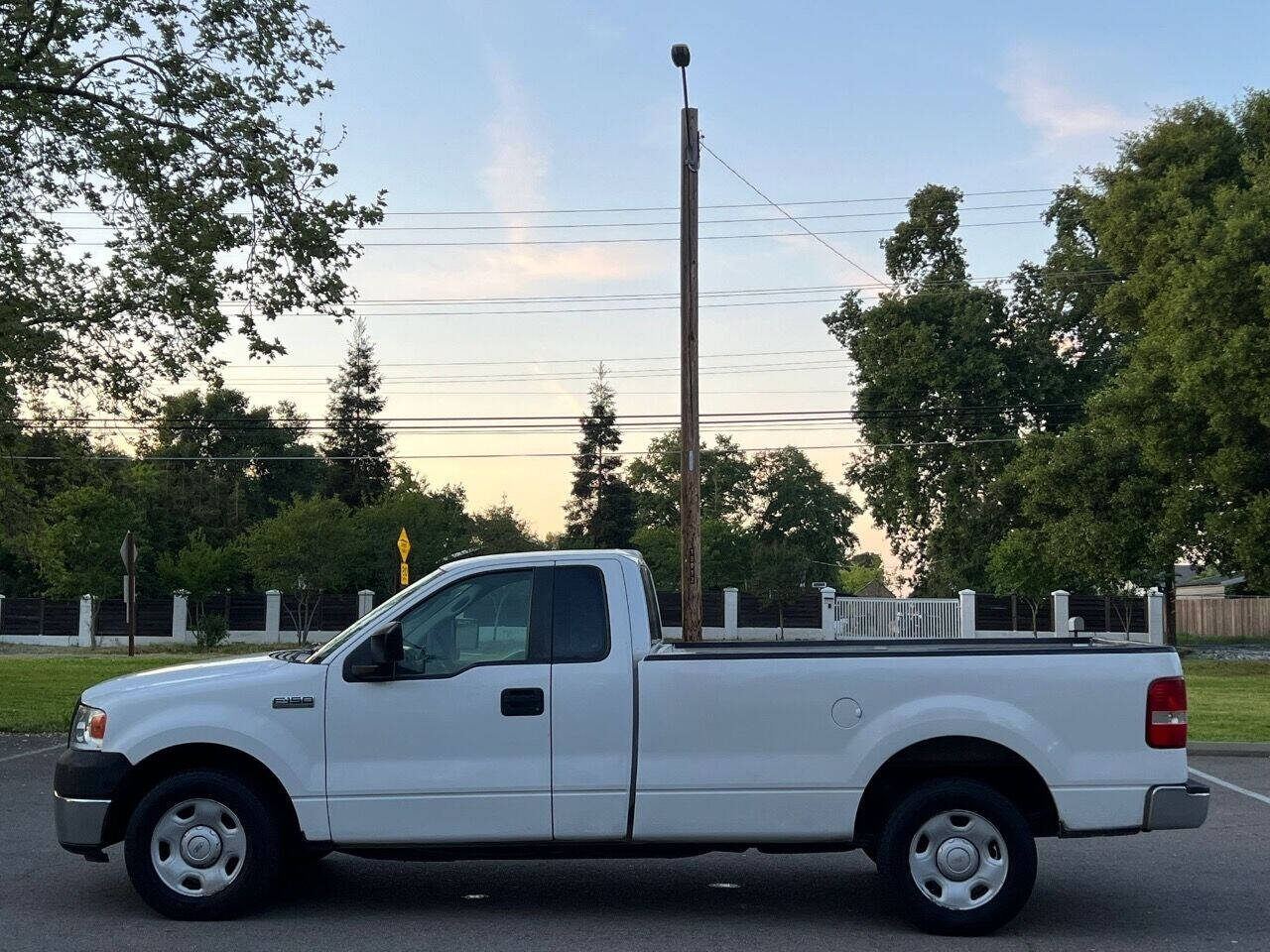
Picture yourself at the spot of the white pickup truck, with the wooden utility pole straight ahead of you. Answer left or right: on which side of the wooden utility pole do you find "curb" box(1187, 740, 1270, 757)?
right

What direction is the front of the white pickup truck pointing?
to the viewer's left

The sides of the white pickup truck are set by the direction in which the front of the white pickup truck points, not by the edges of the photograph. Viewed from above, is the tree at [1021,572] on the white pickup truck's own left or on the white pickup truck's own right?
on the white pickup truck's own right

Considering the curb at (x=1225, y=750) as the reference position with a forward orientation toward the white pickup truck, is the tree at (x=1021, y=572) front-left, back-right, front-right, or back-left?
back-right

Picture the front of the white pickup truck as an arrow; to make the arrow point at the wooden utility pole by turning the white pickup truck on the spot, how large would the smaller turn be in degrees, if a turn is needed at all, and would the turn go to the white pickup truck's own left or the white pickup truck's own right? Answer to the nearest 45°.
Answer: approximately 90° to the white pickup truck's own right

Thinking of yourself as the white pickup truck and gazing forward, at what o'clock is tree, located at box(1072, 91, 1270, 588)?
The tree is roughly at 4 o'clock from the white pickup truck.

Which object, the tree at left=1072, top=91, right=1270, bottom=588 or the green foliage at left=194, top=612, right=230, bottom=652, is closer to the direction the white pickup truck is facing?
the green foliage

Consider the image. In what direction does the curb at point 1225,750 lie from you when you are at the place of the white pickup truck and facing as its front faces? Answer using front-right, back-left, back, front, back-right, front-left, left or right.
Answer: back-right
